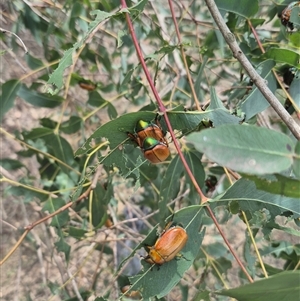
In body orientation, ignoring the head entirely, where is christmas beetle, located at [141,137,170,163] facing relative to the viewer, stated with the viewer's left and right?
facing away from the viewer and to the left of the viewer

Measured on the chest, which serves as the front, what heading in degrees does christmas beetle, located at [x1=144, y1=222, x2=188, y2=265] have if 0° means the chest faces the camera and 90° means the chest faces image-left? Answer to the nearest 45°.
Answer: approximately 45°

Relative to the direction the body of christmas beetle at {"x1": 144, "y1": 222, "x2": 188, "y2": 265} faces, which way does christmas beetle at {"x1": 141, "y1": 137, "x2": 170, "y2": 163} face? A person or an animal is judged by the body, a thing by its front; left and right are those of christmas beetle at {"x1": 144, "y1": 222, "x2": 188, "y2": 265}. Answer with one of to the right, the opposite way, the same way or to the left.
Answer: to the right
